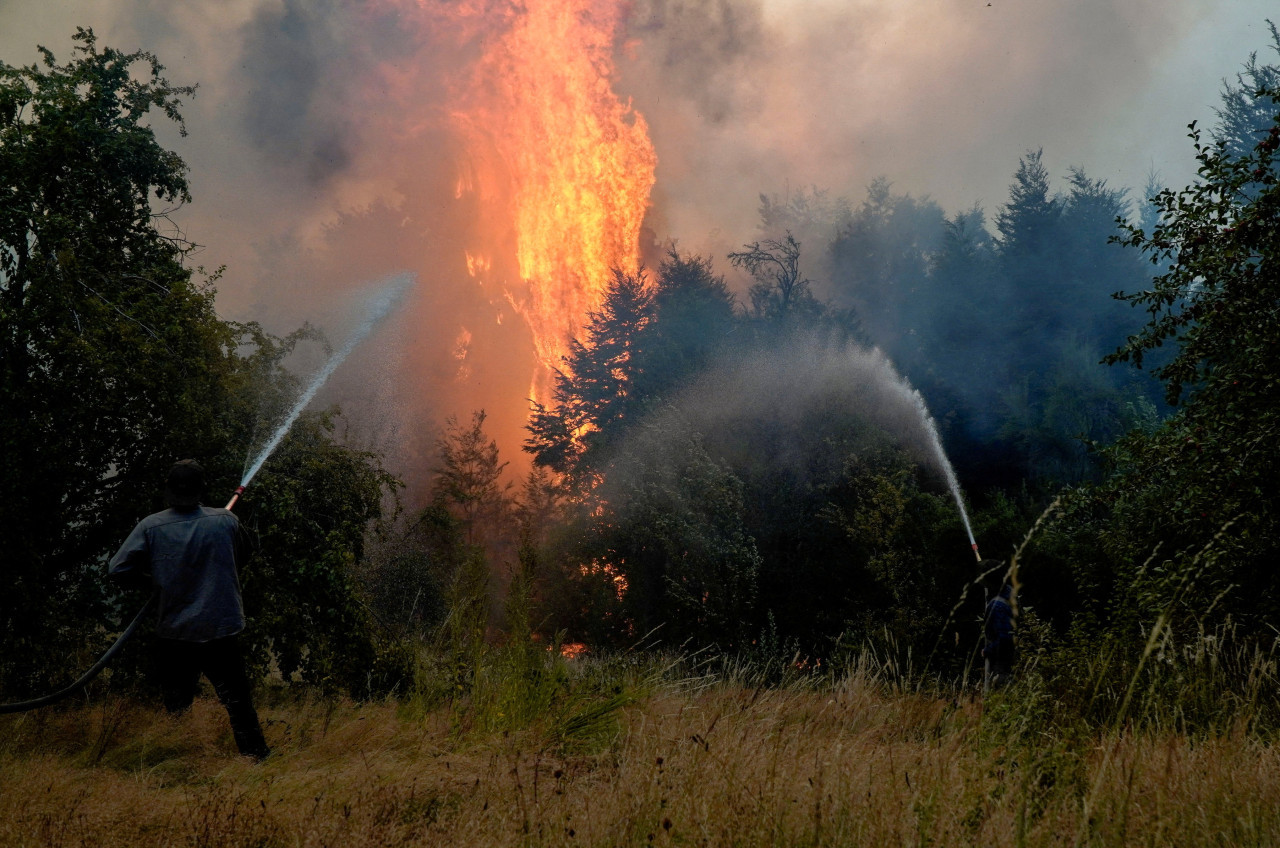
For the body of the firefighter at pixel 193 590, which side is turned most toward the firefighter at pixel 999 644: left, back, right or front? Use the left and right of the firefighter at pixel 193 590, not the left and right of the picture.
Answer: right

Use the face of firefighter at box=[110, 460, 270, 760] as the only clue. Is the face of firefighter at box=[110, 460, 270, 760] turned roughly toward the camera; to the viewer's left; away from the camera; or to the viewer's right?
away from the camera

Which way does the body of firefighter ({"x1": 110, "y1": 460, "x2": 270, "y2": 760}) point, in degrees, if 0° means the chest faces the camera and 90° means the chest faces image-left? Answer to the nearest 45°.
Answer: approximately 180°
